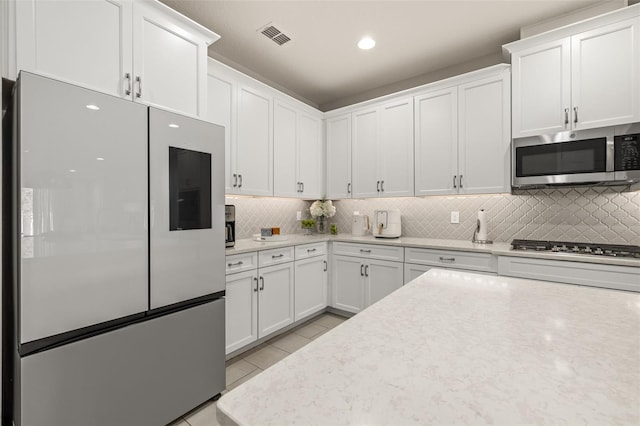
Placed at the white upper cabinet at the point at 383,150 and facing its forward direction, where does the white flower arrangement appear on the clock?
The white flower arrangement is roughly at 2 o'clock from the white upper cabinet.

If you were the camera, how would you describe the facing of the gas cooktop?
facing the viewer

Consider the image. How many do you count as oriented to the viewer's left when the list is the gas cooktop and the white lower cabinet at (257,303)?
0

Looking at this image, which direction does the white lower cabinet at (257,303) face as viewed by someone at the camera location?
facing the viewer and to the right of the viewer

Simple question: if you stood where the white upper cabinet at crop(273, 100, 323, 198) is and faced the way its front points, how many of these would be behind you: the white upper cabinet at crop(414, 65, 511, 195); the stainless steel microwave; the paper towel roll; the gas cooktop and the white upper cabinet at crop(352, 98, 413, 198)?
0

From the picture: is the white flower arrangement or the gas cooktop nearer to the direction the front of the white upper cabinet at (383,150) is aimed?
the white flower arrangement

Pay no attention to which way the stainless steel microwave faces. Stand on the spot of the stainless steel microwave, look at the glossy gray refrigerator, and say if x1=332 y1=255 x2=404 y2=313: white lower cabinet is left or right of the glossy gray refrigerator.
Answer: right

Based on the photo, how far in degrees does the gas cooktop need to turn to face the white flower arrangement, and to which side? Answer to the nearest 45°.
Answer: approximately 90° to its right

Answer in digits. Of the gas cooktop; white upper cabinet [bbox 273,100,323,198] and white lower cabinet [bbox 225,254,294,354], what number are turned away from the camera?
0

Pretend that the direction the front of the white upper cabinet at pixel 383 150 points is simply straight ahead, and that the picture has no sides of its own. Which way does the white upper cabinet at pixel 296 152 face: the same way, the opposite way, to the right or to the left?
to the left

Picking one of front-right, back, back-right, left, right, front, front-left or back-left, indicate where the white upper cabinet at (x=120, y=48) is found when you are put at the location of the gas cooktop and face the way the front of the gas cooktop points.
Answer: front-right

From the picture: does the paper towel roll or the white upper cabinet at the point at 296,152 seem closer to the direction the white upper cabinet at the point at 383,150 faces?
the white upper cabinet

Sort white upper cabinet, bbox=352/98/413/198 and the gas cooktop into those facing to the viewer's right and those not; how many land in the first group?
0

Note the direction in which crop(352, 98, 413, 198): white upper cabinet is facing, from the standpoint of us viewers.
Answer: facing the viewer and to the left of the viewer

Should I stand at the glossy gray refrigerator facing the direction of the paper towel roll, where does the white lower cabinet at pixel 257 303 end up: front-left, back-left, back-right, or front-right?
front-left

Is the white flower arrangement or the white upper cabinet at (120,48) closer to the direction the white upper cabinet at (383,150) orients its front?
the white upper cabinet

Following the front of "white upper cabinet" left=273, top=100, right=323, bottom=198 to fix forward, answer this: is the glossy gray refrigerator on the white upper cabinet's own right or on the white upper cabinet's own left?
on the white upper cabinet's own right
